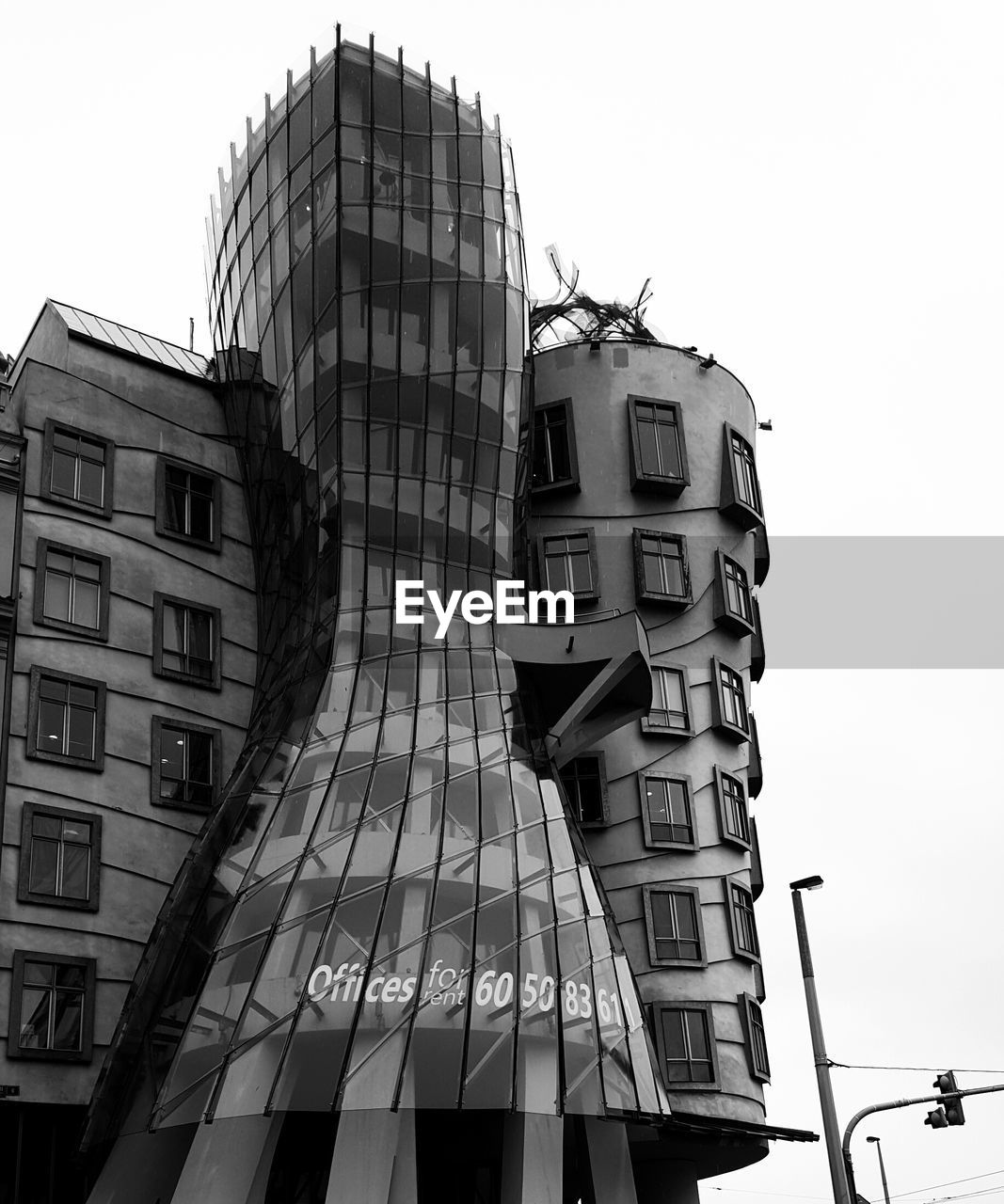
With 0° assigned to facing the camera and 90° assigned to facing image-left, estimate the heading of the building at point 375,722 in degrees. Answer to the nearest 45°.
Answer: approximately 0°

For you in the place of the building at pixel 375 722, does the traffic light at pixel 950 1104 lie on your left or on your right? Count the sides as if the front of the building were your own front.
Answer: on your left

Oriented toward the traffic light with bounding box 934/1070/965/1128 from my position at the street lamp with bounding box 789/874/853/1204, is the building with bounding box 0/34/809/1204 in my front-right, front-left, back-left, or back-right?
back-left

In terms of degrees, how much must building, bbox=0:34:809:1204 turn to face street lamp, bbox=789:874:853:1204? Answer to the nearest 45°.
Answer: approximately 90° to its left

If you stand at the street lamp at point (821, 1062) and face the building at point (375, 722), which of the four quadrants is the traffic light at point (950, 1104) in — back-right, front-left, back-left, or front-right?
back-right
